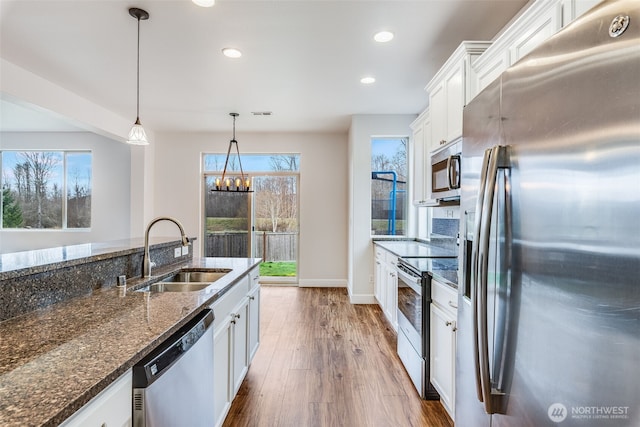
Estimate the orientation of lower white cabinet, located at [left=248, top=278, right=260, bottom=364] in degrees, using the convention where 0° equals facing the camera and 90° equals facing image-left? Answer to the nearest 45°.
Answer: approximately 270°

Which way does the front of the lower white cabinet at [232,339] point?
to the viewer's right

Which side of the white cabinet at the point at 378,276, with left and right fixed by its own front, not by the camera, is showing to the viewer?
left

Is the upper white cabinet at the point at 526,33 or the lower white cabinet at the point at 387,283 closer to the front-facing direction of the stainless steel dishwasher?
the upper white cabinet

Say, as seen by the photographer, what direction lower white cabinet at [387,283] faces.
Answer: facing to the left of the viewer

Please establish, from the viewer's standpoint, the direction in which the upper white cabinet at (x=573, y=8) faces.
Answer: facing the viewer and to the left of the viewer

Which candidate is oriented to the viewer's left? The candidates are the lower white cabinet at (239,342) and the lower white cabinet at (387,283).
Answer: the lower white cabinet at (387,283)

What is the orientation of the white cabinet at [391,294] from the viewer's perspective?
to the viewer's left

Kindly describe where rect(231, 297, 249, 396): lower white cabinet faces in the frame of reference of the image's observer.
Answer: facing to the right of the viewer

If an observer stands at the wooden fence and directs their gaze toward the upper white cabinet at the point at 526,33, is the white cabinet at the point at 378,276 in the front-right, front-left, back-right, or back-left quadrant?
front-left

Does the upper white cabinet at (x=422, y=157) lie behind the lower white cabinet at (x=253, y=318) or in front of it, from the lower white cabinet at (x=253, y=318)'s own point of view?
in front

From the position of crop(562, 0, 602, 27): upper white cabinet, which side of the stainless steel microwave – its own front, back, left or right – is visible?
left

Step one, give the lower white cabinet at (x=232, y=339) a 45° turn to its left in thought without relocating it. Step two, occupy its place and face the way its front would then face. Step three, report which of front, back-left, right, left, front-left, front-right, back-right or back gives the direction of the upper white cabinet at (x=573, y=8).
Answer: right
